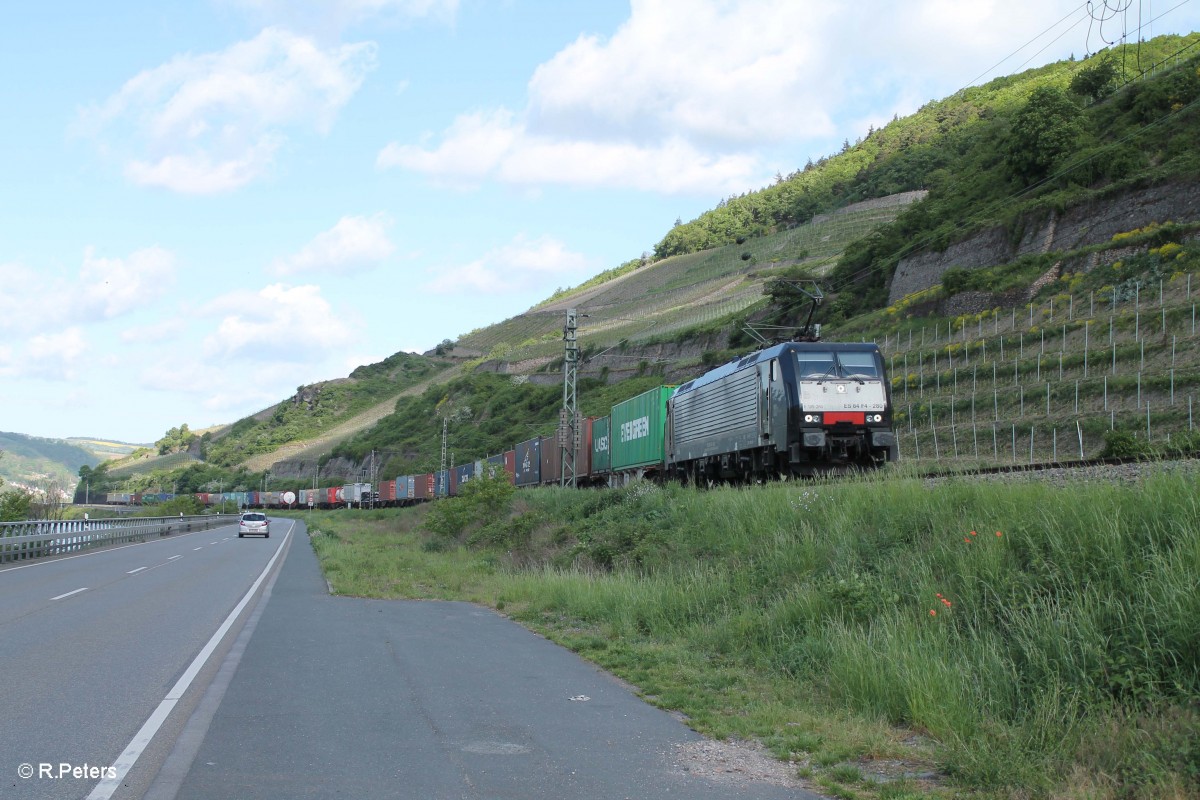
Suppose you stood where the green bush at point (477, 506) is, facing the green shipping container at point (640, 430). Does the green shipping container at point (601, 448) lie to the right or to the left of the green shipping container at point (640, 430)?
left

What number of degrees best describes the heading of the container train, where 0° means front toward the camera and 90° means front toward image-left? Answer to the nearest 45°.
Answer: approximately 315°
